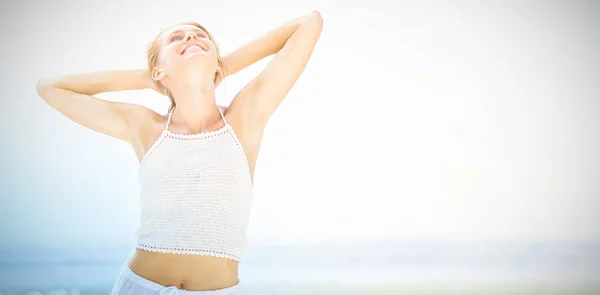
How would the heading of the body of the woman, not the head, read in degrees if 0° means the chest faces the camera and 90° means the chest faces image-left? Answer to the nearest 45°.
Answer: approximately 0°
